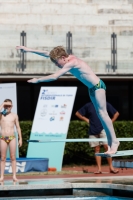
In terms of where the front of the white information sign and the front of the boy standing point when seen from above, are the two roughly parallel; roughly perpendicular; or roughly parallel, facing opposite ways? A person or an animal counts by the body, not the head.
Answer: roughly parallel

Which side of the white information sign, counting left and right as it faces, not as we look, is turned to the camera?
front

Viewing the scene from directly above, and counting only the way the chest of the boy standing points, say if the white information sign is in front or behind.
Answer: behind

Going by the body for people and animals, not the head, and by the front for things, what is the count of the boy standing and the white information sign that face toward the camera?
2
